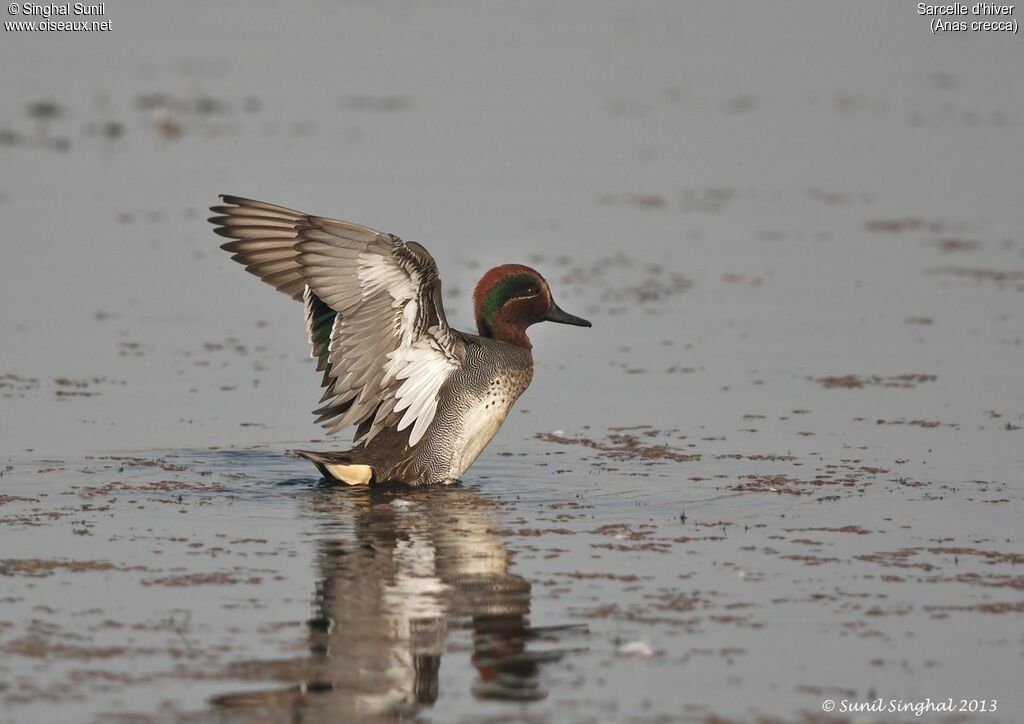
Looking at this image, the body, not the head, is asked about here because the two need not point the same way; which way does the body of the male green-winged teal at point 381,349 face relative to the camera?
to the viewer's right
